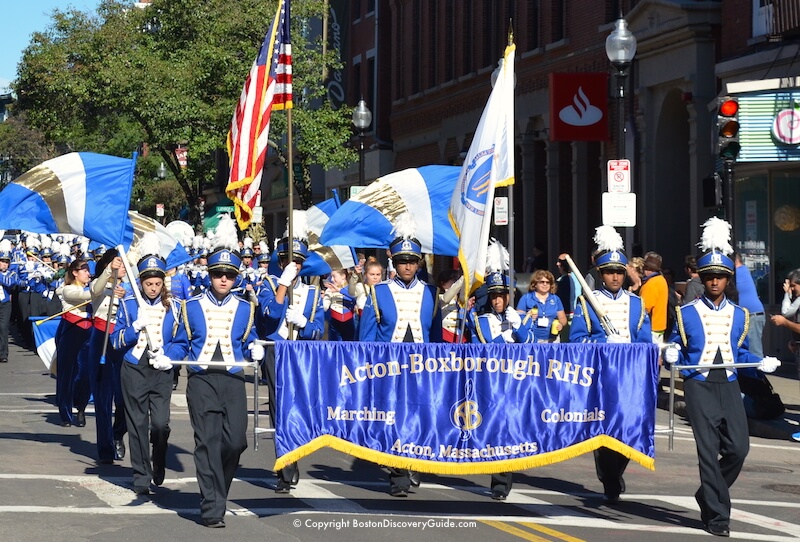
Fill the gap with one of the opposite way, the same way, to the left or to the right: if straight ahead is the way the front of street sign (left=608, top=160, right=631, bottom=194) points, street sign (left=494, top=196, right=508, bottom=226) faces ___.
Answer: the same way

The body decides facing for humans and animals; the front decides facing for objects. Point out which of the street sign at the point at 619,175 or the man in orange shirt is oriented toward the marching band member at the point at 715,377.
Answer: the street sign

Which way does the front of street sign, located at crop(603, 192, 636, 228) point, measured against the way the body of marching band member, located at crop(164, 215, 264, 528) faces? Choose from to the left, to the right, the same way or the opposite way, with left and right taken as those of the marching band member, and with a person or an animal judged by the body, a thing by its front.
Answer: the same way

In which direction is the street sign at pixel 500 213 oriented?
toward the camera

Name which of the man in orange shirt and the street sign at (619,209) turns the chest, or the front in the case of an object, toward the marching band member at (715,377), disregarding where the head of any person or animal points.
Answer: the street sign

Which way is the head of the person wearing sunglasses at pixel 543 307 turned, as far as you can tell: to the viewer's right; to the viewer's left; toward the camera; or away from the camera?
toward the camera

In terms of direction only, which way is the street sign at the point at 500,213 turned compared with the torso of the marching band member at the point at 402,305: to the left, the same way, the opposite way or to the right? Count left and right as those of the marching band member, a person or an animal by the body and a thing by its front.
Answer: the same way

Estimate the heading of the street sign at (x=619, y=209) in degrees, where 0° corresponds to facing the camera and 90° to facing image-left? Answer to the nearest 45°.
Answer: approximately 0°

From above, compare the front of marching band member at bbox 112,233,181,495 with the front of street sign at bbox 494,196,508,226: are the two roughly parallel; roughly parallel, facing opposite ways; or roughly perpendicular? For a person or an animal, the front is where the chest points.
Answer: roughly parallel

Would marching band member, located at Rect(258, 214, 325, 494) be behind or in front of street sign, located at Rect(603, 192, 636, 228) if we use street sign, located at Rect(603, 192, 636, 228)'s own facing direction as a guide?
in front

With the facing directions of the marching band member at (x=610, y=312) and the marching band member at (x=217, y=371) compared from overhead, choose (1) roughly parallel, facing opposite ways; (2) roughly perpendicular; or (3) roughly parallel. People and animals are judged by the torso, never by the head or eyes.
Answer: roughly parallel

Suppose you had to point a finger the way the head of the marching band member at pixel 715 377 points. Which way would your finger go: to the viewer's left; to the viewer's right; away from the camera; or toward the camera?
toward the camera

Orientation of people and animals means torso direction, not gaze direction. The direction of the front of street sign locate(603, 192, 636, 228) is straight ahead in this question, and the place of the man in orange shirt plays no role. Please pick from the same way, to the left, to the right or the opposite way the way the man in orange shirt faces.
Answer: to the right

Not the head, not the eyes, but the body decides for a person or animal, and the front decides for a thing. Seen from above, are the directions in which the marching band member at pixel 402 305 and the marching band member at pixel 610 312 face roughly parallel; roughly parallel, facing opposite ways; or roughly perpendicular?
roughly parallel

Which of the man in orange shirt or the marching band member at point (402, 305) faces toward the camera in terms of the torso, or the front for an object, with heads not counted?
the marching band member

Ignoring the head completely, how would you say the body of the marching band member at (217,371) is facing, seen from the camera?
toward the camera
